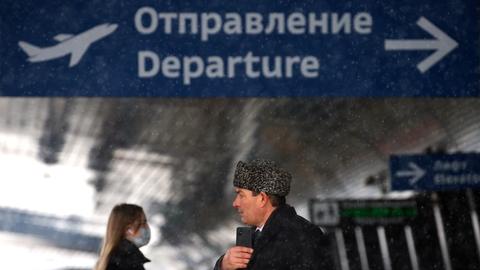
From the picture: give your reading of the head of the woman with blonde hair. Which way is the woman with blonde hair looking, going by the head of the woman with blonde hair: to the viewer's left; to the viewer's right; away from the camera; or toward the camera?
to the viewer's right

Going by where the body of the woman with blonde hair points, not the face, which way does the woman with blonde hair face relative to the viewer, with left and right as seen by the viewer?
facing to the right of the viewer

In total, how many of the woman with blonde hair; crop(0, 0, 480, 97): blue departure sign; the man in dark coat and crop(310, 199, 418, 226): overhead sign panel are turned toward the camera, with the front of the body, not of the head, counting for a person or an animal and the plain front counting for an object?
2

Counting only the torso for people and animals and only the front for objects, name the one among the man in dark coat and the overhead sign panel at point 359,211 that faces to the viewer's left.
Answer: the man in dark coat

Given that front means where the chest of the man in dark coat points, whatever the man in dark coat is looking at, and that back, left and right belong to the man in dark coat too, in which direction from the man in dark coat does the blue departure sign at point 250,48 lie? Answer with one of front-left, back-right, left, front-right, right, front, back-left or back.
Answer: right

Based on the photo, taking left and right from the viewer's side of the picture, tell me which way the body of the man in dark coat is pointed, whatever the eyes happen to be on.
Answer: facing to the left of the viewer

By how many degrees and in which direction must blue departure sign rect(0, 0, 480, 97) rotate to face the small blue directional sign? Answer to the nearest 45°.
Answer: approximately 135° to its left

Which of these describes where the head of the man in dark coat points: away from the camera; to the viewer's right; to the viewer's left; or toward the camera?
to the viewer's left

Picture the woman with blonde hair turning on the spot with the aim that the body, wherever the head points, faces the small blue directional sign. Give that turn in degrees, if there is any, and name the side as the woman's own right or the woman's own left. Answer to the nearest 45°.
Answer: approximately 45° to the woman's own left
